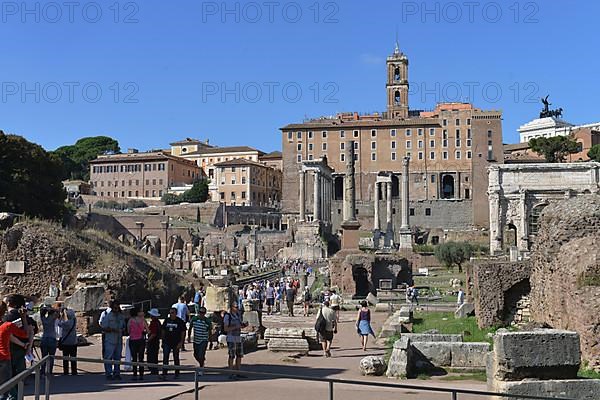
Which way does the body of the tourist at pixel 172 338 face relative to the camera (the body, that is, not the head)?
toward the camera

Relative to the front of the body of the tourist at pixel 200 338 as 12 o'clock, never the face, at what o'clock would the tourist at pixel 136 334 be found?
the tourist at pixel 136 334 is roughly at 2 o'clock from the tourist at pixel 200 338.

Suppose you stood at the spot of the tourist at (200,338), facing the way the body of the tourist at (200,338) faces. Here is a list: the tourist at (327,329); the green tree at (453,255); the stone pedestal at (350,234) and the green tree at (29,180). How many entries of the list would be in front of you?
0

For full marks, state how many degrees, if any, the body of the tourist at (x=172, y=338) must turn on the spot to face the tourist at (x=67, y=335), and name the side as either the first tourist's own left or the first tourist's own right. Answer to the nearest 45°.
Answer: approximately 90° to the first tourist's own right

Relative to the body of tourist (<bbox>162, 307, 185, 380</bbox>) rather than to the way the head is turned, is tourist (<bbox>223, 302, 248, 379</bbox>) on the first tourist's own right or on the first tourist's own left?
on the first tourist's own left

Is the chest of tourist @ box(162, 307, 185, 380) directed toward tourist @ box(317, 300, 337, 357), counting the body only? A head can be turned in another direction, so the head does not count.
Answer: no

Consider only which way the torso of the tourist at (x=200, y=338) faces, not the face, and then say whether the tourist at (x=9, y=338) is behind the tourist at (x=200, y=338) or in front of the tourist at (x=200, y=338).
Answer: in front

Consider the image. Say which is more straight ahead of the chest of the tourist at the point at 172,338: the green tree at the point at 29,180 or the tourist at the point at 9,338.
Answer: the tourist

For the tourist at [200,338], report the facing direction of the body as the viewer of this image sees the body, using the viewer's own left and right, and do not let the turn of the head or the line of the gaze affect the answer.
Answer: facing the viewer

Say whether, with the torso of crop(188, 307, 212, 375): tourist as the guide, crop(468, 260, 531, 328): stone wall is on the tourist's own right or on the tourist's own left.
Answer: on the tourist's own left

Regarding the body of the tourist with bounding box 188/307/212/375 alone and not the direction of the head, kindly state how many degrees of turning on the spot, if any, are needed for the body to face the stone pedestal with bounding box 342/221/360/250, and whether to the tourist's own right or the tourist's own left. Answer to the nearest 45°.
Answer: approximately 180°

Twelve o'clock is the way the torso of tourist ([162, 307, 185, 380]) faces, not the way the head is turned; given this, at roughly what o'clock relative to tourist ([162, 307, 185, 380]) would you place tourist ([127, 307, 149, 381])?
tourist ([127, 307, 149, 381]) is roughly at 2 o'clock from tourist ([162, 307, 185, 380]).

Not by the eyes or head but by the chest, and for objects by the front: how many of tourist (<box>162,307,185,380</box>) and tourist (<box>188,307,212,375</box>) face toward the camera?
2

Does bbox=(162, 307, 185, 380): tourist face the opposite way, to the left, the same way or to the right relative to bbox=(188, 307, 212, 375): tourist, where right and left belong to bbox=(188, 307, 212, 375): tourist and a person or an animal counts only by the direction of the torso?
the same way
